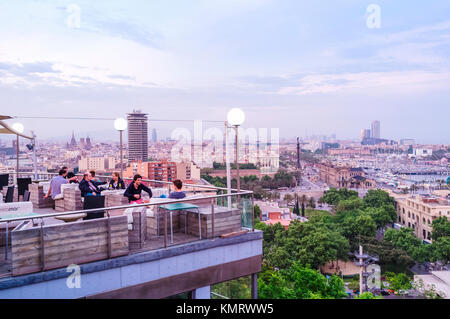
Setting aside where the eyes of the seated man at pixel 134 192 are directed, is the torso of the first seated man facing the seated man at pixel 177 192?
yes

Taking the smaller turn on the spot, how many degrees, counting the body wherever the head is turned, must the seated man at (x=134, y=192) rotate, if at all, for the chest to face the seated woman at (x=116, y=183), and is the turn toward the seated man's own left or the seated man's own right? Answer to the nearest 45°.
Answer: approximately 135° to the seated man's own left

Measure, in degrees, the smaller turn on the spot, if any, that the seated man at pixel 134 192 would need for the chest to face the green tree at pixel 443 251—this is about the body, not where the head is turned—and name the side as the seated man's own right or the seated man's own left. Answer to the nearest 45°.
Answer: approximately 90° to the seated man's own left

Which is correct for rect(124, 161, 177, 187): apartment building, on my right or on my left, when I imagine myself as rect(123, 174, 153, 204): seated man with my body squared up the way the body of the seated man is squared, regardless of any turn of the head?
on my left

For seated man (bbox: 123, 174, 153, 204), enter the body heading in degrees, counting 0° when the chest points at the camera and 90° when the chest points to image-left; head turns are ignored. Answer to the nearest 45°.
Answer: approximately 315°

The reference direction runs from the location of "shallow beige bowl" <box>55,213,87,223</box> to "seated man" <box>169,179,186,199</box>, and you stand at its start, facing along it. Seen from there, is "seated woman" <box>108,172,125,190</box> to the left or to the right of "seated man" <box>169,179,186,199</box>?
left

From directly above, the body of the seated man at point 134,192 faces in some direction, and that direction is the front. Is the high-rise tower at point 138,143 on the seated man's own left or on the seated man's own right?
on the seated man's own left

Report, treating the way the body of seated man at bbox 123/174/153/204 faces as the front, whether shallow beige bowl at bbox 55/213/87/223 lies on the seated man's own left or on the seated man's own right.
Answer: on the seated man's own right

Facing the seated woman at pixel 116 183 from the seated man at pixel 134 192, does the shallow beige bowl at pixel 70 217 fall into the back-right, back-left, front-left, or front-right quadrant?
back-left
